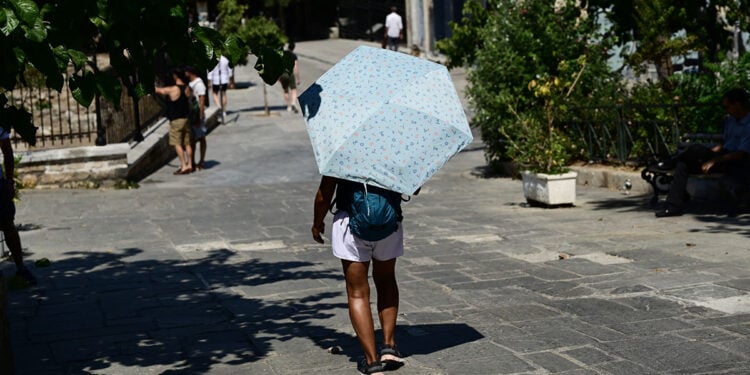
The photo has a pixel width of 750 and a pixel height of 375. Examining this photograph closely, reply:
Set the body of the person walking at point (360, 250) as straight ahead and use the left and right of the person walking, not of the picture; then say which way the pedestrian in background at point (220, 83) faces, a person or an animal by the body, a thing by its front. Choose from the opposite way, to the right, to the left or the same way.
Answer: the same way

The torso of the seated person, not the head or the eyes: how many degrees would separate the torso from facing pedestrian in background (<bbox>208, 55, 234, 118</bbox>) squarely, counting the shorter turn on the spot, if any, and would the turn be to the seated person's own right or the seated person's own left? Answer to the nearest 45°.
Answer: approximately 45° to the seated person's own right

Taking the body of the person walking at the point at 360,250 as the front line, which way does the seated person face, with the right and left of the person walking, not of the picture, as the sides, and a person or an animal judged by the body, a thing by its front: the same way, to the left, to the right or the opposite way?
to the left

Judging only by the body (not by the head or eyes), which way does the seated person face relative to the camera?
to the viewer's left

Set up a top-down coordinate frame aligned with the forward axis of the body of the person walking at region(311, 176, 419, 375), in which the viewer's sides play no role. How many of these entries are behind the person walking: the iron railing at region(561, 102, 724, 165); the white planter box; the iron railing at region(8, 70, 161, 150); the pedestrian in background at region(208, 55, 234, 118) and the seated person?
0

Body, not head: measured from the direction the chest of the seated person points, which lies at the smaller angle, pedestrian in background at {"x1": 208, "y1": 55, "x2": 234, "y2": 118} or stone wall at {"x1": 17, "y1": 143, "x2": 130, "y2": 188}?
the stone wall

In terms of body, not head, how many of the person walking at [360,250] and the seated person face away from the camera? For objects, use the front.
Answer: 1

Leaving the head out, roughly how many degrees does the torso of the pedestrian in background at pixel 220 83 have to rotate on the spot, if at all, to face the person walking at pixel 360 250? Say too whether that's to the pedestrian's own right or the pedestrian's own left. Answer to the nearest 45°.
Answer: approximately 180°

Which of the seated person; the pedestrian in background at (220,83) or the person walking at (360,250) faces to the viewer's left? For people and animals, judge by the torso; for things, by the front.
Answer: the seated person

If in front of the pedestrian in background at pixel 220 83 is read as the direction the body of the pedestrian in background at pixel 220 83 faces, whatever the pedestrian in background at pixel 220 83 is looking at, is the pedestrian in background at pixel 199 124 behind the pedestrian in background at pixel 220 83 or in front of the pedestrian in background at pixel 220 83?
behind

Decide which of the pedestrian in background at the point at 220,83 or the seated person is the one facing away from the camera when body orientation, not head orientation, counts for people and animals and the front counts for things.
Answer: the pedestrian in background

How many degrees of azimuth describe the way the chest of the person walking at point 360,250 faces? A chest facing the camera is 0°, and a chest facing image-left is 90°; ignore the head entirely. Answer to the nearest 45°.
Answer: approximately 180°

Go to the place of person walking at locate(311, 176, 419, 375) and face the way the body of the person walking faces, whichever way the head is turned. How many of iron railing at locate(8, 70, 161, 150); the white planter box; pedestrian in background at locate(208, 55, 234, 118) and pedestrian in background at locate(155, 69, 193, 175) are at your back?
0

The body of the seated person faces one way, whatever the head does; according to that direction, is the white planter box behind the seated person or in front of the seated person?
in front

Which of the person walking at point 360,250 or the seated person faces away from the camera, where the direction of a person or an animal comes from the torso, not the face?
the person walking
